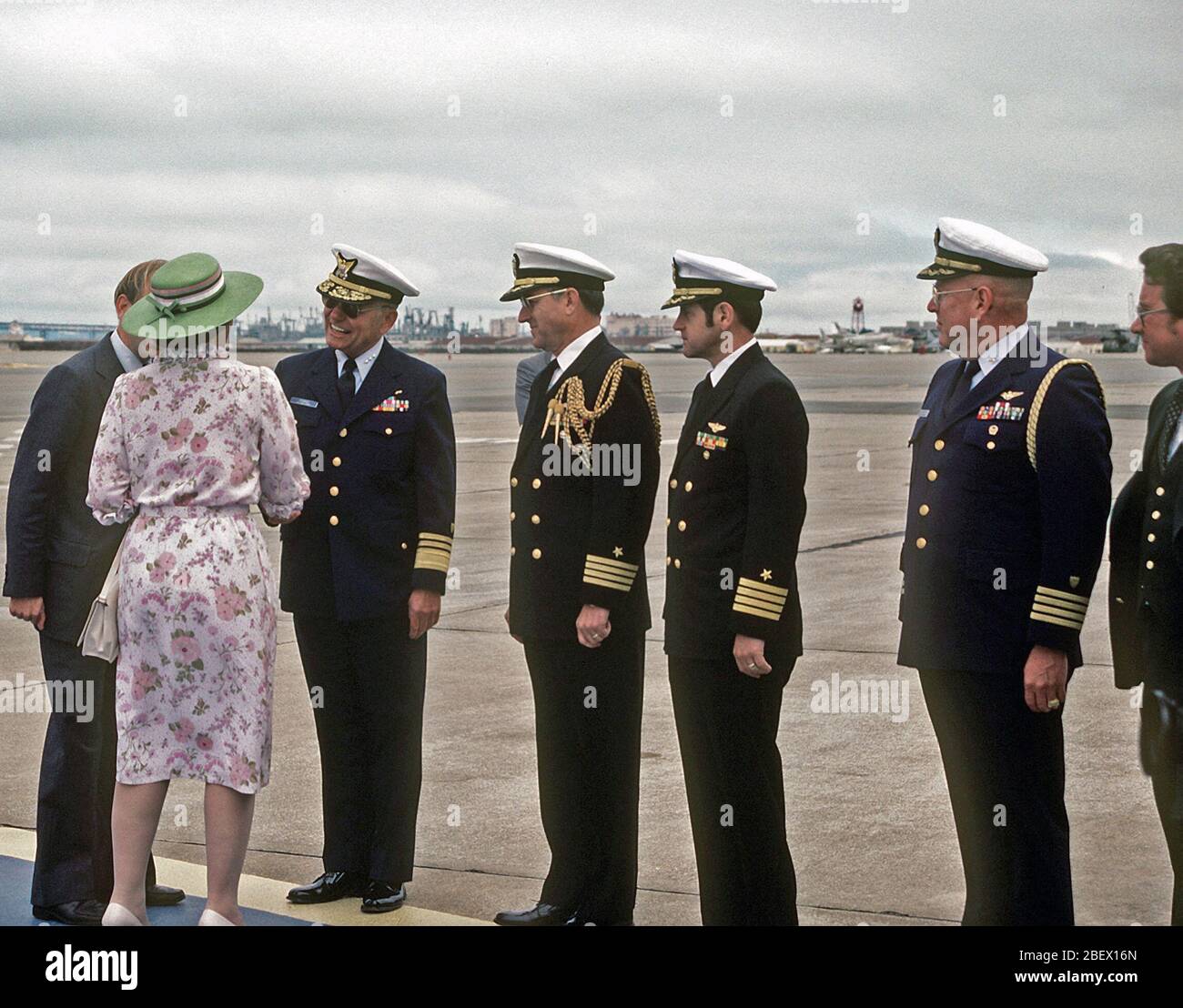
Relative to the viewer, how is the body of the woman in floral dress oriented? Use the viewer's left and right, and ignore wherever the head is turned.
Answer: facing away from the viewer

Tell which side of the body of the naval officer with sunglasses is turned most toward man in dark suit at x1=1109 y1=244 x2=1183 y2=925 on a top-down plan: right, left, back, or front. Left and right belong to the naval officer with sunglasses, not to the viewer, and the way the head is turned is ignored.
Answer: left

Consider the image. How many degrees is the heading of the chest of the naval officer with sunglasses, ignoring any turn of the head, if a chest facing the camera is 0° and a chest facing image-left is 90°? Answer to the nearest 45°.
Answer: approximately 45°

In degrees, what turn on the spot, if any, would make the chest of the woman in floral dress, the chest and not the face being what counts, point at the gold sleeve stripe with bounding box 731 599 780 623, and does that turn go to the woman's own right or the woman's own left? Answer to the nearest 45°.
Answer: approximately 90° to the woman's own right

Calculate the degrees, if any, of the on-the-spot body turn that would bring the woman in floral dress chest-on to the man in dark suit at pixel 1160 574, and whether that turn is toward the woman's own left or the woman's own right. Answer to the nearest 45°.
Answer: approximately 90° to the woman's own right

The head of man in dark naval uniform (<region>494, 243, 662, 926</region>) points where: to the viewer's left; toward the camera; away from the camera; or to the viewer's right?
to the viewer's left

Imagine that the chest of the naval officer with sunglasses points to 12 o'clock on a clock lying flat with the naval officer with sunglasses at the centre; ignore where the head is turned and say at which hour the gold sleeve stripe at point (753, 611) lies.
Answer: The gold sleeve stripe is roughly at 9 o'clock from the naval officer with sunglasses.
